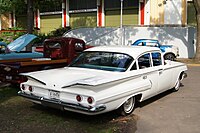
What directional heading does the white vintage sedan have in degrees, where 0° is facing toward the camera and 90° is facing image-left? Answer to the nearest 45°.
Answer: approximately 225°

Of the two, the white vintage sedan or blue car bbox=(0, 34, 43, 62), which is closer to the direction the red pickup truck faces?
the blue car

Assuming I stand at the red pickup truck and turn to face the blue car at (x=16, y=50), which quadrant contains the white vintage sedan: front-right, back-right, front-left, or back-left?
back-left

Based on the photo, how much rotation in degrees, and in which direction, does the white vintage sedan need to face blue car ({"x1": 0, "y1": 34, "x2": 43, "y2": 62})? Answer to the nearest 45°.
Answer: approximately 90° to its left

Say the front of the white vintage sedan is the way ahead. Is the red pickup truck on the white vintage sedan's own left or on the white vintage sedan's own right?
on the white vintage sedan's own left
